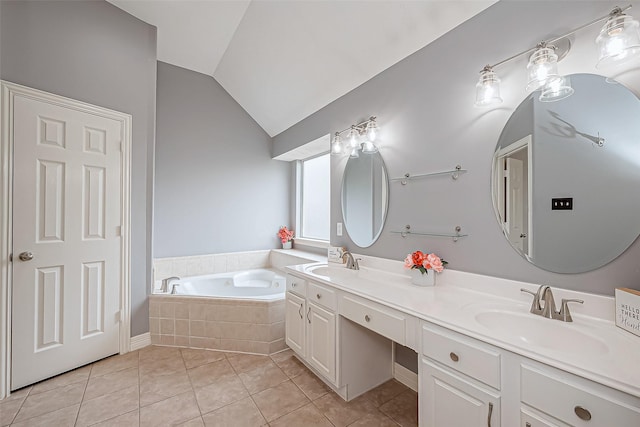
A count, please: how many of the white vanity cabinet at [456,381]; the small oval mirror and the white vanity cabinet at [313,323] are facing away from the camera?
0

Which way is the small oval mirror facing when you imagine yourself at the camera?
facing the viewer and to the left of the viewer

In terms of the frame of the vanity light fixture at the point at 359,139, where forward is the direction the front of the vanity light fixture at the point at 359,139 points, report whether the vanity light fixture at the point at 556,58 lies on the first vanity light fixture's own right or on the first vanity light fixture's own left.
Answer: on the first vanity light fixture's own left

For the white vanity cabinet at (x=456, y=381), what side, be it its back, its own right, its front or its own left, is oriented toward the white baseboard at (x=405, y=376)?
right

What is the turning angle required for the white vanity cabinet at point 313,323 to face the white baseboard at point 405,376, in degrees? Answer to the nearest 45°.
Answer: approximately 135° to its left

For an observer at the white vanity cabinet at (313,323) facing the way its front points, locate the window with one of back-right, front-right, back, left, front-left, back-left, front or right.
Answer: back-right

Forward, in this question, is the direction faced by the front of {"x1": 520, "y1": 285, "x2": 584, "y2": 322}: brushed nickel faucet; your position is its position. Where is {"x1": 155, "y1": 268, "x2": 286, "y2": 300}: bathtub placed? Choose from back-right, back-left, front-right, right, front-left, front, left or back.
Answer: front-right

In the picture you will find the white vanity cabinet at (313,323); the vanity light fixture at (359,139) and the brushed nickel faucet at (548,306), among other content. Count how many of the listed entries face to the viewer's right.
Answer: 0

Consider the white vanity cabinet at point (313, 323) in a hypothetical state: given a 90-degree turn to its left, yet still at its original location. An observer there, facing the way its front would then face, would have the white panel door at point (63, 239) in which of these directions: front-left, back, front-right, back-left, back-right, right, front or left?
back-right

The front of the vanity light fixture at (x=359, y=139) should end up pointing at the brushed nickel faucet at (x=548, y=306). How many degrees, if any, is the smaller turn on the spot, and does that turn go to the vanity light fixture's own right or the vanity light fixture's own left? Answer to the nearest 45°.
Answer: approximately 90° to the vanity light fixture's own left

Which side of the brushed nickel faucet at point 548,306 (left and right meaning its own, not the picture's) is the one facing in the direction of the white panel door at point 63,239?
front

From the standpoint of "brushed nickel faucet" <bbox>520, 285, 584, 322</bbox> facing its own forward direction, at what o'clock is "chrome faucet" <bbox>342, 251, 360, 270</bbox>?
"chrome faucet" <bbox>342, 251, 360, 270</bbox> is roughly at 2 o'clock from "brushed nickel faucet" <bbox>520, 285, 584, 322</bbox>.

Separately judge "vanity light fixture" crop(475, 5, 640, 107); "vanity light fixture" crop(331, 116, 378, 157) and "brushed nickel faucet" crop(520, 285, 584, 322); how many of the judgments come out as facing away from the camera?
0
